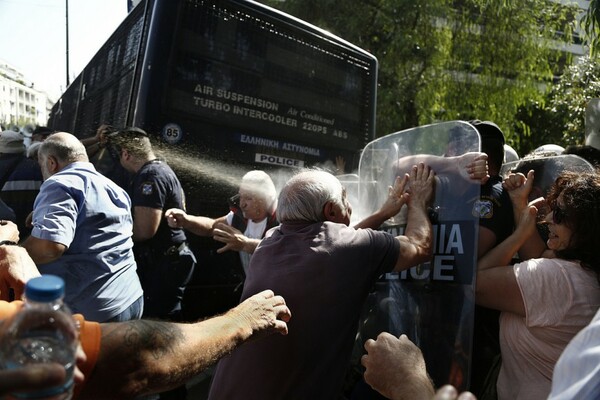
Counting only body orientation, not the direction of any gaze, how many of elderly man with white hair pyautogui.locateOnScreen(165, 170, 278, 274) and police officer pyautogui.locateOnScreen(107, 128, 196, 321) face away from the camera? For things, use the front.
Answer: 0

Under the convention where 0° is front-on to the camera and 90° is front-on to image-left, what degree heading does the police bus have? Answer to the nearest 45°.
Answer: approximately 135°

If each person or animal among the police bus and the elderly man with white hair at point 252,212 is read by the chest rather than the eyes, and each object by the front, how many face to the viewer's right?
0

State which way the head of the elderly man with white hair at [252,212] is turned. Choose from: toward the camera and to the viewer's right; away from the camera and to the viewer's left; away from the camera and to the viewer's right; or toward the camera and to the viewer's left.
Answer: toward the camera and to the viewer's left

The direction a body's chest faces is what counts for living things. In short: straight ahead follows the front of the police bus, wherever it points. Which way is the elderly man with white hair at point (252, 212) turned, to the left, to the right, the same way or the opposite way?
to the left
